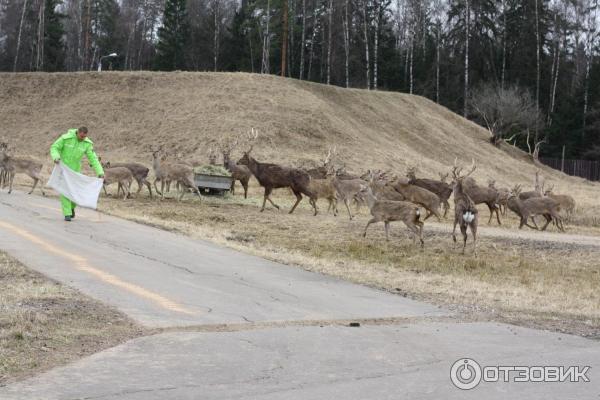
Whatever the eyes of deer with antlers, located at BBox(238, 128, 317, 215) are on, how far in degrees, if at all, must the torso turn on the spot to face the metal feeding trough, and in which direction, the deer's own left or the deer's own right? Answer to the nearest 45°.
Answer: approximately 45° to the deer's own right

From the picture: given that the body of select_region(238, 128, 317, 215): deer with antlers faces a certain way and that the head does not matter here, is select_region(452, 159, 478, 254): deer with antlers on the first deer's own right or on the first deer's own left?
on the first deer's own left

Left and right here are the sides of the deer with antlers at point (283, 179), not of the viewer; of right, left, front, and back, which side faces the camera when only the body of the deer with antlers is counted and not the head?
left

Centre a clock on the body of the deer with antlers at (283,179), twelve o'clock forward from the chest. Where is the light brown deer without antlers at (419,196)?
the light brown deer without antlers at (419,196) is roughly at 7 o'clock from the deer with antlers at (283,179).

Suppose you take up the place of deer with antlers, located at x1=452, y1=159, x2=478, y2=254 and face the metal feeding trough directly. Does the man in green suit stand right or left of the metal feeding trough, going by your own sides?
left

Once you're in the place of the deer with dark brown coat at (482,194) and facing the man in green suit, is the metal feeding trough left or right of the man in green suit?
right

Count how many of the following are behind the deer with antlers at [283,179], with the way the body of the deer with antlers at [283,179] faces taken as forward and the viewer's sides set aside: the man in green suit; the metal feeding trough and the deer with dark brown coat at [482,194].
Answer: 1

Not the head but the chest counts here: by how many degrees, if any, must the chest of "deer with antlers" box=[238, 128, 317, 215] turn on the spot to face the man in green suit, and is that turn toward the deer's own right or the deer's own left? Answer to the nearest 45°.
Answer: approximately 45° to the deer's own left

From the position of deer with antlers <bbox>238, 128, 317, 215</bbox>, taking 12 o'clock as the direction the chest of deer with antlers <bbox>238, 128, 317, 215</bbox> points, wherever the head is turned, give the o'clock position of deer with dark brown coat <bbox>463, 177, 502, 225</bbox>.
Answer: deer with dark brown coat <bbox>463, 177, 502, 225</bbox> is roughly at 6 o'clock from deer with antlers <bbox>238, 128, 317, 215</bbox>.

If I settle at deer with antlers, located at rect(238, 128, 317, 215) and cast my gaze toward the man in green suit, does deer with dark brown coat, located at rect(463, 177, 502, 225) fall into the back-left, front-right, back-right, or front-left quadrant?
back-left
